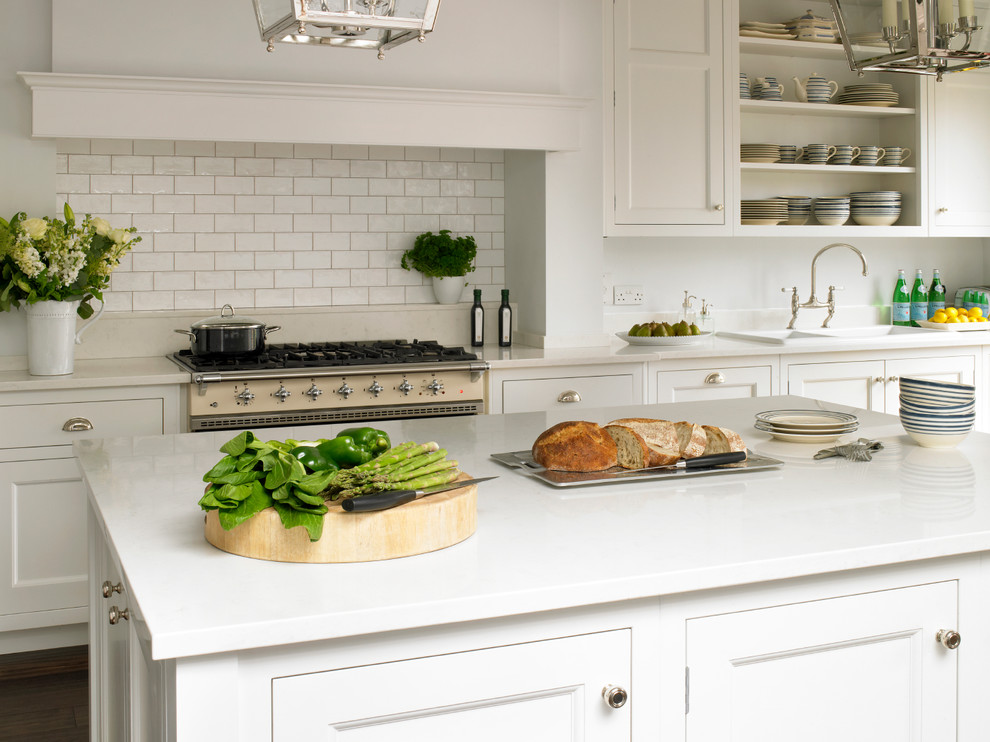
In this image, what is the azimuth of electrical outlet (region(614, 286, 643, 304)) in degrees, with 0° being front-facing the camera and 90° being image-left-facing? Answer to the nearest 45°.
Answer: approximately 0°

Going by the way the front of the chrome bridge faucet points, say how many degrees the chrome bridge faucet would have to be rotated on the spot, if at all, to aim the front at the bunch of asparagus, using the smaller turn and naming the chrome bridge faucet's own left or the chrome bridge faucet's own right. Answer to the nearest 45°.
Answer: approximately 45° to the chrome bridge faucet's own right

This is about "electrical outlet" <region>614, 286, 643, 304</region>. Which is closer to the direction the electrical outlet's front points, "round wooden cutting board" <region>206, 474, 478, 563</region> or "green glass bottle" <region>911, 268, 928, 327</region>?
the round wooden cutting board

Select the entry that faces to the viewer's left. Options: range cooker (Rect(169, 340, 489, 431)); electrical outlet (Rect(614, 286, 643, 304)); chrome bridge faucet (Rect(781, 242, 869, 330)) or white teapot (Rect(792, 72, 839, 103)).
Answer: the white teapot

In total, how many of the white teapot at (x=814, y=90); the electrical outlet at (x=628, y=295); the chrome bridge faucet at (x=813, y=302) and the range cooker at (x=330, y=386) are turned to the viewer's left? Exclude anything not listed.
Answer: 1

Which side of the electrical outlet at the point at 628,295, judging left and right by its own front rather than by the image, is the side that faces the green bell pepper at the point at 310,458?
front

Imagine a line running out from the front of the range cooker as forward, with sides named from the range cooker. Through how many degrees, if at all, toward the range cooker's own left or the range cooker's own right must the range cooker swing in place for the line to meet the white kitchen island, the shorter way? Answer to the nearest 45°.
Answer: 0° — it already faces it

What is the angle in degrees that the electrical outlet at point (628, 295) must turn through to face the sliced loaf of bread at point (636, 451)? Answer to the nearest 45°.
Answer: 0° — it already faces it

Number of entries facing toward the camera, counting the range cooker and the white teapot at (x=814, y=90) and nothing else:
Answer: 1

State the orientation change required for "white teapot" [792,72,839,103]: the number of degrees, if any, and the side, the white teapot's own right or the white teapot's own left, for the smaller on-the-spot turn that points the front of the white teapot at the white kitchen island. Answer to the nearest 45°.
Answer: approximately 90° to the white teapot's own left

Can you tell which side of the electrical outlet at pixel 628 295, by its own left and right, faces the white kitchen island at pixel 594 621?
front

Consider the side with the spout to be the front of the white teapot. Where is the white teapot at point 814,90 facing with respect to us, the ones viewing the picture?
facing to the left of the viewer

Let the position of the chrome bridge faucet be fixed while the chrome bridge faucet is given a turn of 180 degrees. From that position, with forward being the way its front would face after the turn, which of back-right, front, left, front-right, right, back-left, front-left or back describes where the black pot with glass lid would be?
left

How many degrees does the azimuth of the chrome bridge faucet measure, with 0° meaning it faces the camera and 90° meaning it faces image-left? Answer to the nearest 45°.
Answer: approximately 315°
